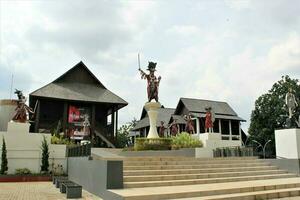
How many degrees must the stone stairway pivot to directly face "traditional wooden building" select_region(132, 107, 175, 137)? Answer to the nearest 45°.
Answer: approximately 180°

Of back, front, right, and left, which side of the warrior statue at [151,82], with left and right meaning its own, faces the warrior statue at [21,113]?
right

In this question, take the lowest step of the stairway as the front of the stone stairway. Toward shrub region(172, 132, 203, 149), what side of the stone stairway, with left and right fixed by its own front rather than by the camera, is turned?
back

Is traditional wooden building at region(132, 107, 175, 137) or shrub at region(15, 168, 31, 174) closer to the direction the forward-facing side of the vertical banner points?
the shrub

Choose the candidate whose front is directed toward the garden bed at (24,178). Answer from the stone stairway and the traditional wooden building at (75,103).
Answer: the traditional wooden building

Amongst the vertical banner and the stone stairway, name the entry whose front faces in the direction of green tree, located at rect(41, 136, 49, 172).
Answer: the vertical banner

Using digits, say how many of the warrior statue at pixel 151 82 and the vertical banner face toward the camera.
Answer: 2

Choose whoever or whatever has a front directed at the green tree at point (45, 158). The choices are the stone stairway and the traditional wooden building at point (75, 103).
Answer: the traditional wooden building

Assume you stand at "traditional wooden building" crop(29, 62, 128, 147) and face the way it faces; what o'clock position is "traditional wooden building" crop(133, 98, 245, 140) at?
"traditional wooden building" crop(133, 98, 245, 140) is roughly at 8 o'clock from "traditional wooden building" crop(29, 62, 128, 147).

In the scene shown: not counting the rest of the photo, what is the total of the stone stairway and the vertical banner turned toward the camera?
2
